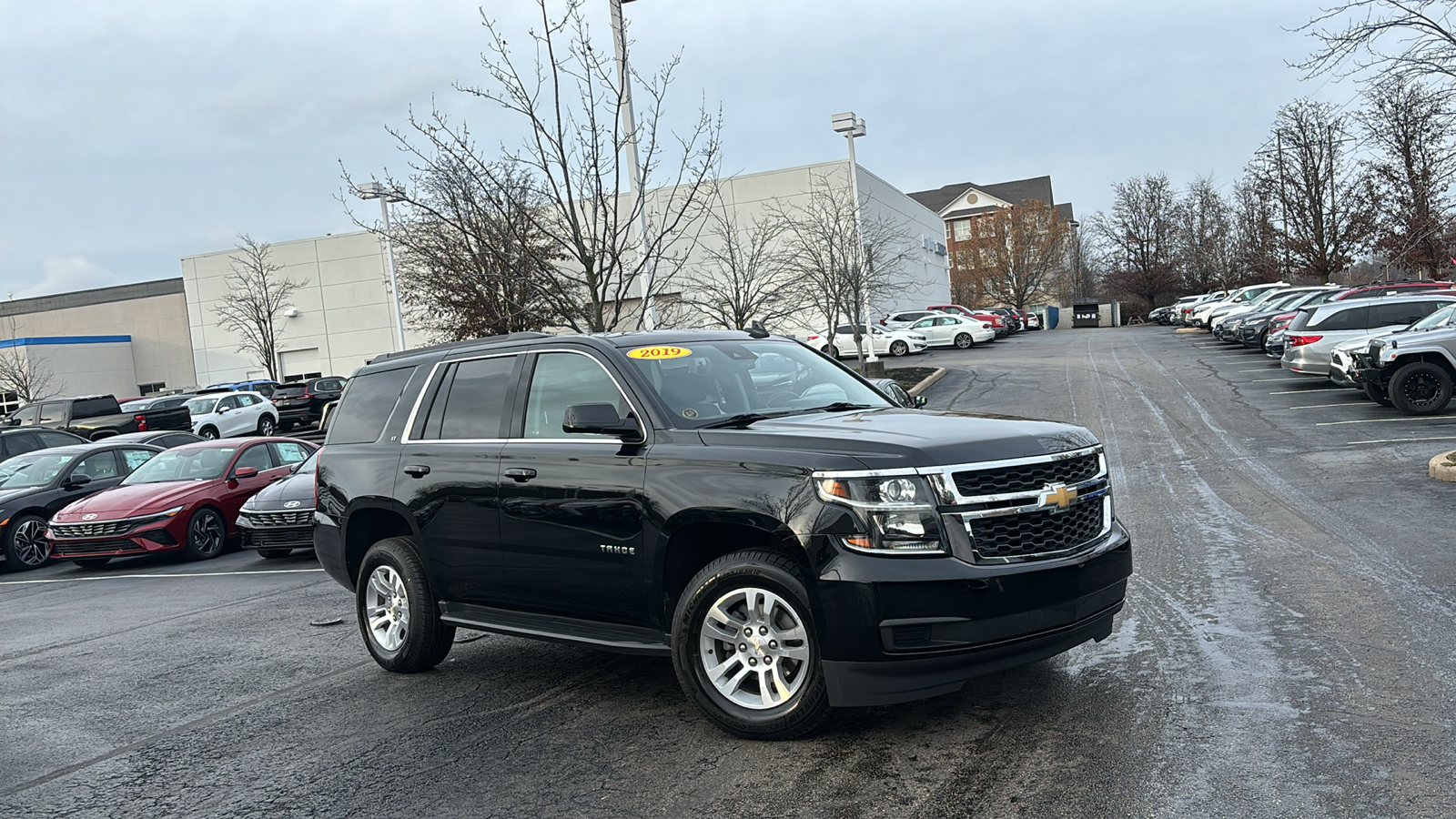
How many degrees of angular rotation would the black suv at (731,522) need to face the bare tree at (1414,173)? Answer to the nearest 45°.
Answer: approximately 90° to its left

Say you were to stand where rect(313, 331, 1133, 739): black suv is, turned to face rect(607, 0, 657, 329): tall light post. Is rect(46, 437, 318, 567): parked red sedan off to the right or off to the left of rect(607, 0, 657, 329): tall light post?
left

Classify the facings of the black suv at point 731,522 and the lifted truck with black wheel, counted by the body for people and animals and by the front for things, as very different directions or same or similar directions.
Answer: very different directions

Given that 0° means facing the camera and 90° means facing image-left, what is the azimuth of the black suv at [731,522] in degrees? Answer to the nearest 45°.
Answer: approximately 315°

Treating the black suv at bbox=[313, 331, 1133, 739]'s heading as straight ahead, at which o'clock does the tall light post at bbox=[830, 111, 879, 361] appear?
The tall light post is roughly at 8 o'clock from the black suv.

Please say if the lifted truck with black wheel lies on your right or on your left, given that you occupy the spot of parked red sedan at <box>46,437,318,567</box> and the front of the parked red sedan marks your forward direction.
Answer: on your left

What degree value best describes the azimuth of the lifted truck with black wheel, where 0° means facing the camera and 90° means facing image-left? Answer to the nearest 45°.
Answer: approximately 90°

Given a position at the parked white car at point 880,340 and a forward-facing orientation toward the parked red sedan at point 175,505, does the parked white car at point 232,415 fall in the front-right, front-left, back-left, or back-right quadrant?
front-right

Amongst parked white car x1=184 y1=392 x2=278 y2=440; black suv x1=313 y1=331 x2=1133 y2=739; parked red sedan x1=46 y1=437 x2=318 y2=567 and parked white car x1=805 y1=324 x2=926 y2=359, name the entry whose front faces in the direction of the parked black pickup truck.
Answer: parked white car x1=184 y1=392 x2=278 y2=440
